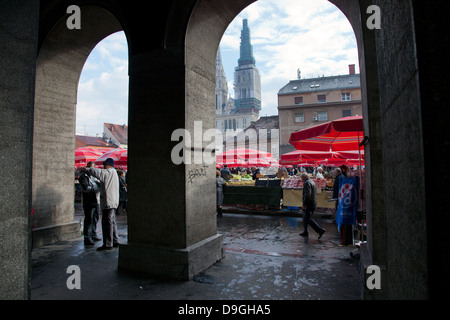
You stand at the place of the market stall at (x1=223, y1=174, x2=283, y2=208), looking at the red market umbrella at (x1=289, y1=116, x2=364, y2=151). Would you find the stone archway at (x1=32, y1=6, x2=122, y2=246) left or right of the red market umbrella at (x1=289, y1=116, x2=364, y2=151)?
right

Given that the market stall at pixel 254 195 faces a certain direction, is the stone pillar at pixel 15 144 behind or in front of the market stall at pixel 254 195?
in front

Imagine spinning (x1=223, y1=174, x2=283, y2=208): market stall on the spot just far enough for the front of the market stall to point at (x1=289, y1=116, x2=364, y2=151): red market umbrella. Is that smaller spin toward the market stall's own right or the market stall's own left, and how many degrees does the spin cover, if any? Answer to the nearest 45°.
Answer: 0° — it already faces it

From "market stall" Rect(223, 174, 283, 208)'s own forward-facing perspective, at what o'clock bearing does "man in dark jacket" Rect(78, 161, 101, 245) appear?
The man in dark jacket is roughly at 1 o'clock from the market stall.

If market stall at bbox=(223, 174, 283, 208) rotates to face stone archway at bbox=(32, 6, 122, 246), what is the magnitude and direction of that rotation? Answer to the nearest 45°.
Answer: approximately 45° to its right

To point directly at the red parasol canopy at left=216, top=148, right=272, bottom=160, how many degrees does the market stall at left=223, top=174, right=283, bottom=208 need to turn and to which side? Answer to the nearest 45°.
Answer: approximately 180°

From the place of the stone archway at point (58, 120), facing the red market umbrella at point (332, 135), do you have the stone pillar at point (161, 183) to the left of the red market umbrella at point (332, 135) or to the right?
right

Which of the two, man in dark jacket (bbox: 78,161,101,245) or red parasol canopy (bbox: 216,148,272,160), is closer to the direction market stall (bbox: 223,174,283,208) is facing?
the man in dark jacket

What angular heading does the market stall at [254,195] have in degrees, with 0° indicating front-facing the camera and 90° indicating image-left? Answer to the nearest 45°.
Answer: approximately 0°

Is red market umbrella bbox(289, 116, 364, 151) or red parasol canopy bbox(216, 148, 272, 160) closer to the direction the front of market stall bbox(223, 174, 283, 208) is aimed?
the red market umbrella
